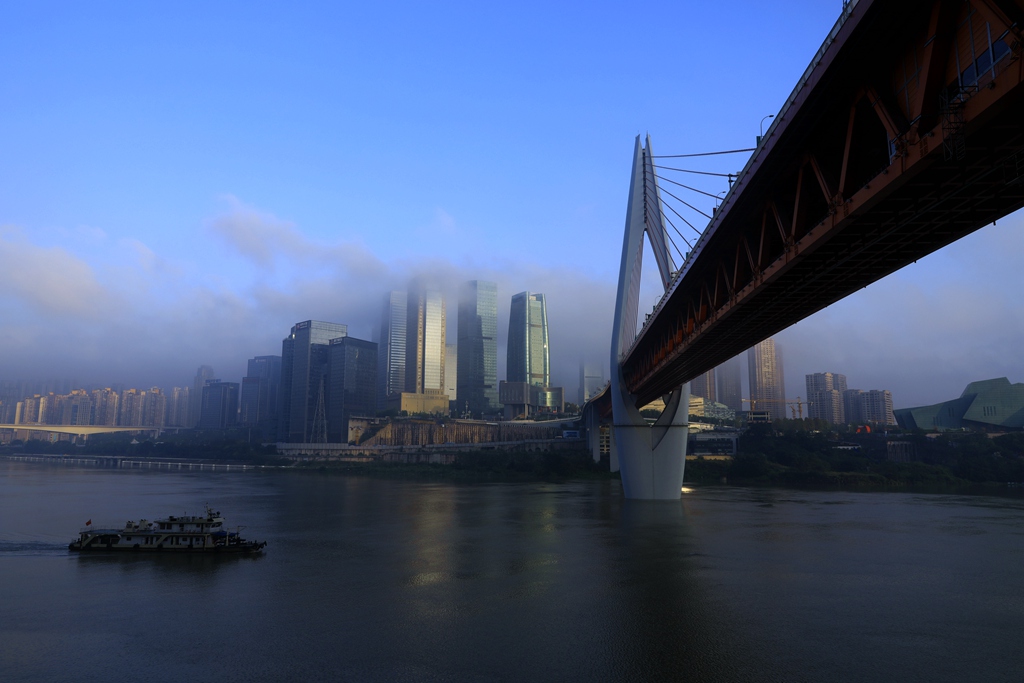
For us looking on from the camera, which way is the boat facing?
facing to the right of the viewer
